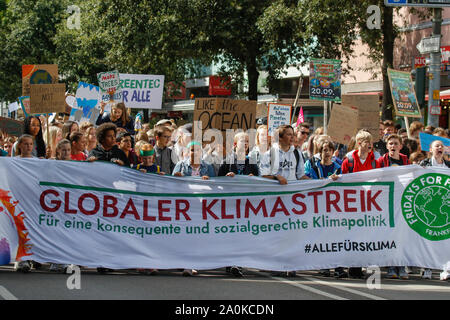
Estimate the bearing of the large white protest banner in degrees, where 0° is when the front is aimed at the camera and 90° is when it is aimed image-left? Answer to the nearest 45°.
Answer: approximately 0°

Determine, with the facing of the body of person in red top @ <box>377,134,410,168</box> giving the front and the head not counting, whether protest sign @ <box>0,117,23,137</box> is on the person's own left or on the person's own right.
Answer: on the person's own right

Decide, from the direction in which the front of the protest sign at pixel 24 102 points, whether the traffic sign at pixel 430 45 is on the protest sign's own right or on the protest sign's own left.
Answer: on the protest sign's own left

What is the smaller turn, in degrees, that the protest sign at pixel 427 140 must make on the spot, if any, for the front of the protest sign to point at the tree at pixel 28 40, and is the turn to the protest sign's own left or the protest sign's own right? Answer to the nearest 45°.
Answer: approximately 135° to the protest sign's own right

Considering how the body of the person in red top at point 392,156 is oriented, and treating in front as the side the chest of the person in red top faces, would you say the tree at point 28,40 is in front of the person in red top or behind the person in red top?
behind

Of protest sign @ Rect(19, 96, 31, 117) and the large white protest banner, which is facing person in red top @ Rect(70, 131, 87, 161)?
the protest sign
